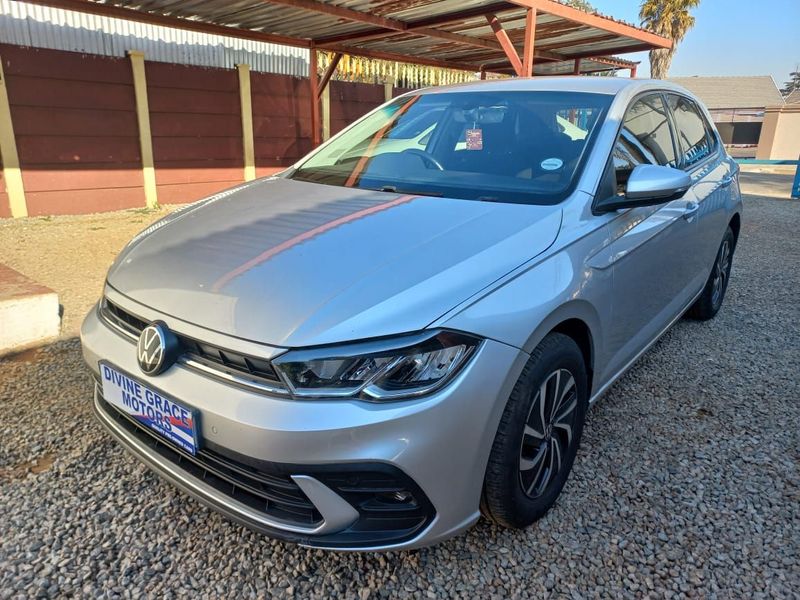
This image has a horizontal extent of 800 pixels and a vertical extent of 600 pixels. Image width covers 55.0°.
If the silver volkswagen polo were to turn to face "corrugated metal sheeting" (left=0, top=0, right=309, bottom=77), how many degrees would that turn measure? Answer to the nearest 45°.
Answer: approximately 90° to its right

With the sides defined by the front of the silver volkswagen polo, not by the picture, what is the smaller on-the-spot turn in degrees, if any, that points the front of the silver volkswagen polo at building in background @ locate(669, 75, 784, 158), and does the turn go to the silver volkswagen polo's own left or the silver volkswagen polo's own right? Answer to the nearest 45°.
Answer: approximately 180°

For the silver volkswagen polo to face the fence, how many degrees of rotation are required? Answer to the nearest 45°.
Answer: approximately 90° to its right

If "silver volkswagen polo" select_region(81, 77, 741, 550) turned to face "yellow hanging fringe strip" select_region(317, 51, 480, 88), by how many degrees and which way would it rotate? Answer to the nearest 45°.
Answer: approximately 135° to its right

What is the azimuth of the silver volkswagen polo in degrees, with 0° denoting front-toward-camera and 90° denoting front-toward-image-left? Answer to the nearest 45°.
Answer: approximately 45°

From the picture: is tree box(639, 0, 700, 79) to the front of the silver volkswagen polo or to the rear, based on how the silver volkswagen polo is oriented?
to the rear
